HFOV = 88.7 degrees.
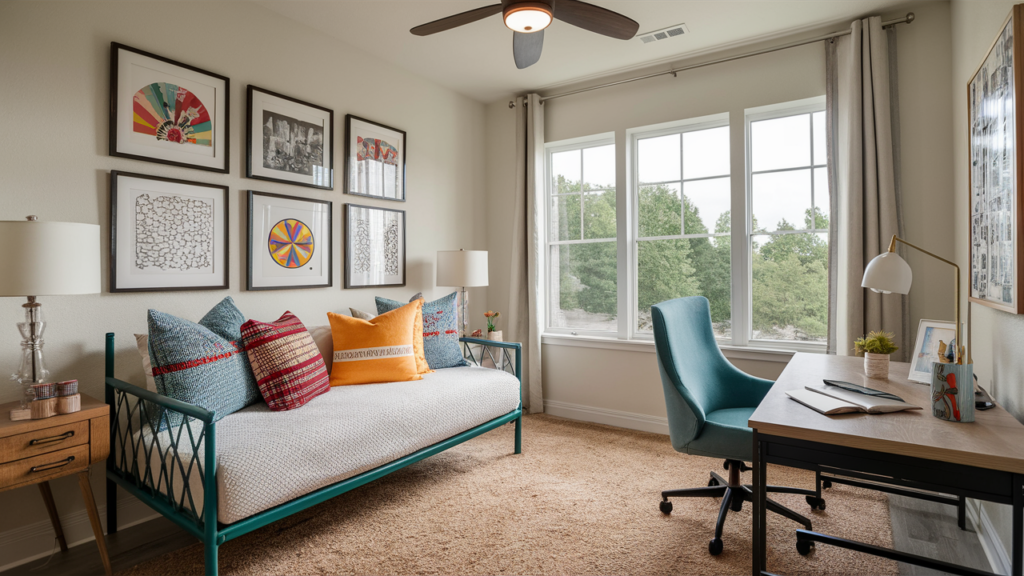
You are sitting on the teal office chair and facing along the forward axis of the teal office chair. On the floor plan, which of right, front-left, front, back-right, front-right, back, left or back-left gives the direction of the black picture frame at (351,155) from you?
back-right

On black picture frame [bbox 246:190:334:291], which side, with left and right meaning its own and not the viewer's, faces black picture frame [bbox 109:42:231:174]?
right

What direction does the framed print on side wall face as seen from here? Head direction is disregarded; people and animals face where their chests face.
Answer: to the viewer's left

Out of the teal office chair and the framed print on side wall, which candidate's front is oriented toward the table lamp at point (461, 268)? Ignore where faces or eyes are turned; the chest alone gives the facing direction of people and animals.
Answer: the framed print on side wall

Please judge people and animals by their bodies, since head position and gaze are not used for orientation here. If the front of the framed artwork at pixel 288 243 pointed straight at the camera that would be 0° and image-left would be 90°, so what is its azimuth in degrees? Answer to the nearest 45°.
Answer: approximately 315°

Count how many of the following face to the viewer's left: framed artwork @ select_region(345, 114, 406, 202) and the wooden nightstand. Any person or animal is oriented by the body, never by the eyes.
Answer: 0

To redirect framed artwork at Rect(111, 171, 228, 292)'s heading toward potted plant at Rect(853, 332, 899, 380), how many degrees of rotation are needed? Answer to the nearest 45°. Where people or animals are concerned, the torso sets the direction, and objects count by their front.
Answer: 0° — it already faces it

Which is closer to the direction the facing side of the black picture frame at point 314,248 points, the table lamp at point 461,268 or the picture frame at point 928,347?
the picture frame

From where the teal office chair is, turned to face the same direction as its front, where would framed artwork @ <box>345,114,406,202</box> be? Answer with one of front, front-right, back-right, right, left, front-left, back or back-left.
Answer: back-right

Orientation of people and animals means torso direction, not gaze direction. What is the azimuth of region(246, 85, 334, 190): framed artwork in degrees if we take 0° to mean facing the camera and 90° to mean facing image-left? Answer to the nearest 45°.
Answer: approximately 315°

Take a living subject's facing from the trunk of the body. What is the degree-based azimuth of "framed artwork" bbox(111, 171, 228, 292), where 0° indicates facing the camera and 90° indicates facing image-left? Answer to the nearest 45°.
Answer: approximately 315°
